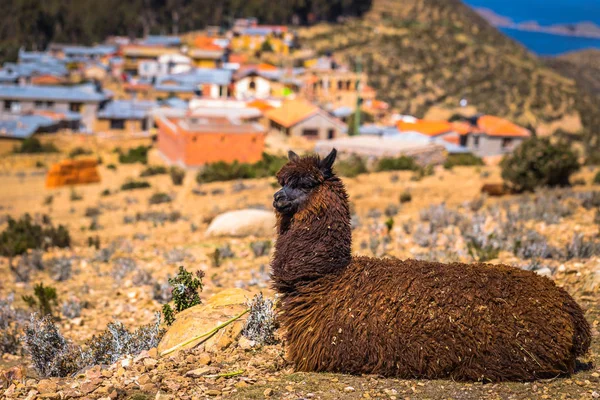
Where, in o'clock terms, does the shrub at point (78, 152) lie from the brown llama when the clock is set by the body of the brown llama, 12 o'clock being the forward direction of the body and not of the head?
The shrub is roughly at 2 o'clock from the brown llama.

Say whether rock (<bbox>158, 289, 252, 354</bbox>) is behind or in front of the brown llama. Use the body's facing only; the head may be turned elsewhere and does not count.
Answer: in front

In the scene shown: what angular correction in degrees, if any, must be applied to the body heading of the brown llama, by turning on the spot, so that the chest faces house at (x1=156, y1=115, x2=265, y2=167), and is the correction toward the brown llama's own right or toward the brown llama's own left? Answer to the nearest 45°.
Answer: approximately 90° to the brown llama's own right

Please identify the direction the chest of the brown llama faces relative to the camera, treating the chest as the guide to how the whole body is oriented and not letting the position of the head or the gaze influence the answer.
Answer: to the viewer's left

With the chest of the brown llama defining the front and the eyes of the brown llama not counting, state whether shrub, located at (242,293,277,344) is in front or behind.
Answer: in front

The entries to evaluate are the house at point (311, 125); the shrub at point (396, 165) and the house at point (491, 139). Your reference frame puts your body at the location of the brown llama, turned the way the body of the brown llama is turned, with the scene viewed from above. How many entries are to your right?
3

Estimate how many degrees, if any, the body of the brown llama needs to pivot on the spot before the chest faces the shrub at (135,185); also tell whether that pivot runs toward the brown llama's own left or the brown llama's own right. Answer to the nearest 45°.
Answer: approximately 45° to the brown llama's own right

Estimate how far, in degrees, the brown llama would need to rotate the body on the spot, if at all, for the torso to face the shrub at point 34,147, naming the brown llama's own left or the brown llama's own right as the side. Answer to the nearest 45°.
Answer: approximately 45° to the brown llama's own right

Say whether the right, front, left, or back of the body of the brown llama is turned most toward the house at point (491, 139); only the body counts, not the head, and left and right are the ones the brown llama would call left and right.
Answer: right

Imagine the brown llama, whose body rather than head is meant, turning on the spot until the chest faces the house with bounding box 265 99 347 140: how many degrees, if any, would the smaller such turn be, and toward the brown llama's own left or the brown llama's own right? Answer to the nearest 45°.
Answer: approximately 90° to the brown llama's own right
